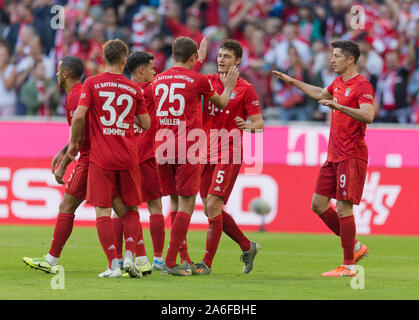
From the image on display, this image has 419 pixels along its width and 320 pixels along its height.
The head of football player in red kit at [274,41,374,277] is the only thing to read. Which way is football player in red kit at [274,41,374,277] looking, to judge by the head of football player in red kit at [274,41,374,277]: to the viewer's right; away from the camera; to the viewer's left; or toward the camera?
to the viewer's left

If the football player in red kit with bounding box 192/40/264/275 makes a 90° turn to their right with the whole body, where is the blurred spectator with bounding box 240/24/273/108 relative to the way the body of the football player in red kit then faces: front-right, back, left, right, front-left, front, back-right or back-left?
front-right

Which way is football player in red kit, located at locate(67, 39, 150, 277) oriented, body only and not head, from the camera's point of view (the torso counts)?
away from the camera

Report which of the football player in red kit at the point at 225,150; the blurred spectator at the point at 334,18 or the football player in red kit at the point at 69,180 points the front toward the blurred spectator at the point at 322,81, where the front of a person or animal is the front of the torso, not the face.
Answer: the blurred spectator at the point at 334,18

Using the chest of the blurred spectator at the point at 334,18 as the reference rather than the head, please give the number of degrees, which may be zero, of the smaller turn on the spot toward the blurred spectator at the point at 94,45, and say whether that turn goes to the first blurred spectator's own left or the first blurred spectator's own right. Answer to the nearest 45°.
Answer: approximately 90° to the first blurred spectator's own right

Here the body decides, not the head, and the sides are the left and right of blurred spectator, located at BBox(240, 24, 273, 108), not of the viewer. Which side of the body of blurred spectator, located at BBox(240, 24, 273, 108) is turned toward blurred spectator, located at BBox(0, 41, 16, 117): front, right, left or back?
right

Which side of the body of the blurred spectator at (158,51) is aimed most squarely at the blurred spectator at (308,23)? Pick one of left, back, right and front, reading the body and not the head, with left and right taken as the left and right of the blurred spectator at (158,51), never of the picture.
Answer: left
